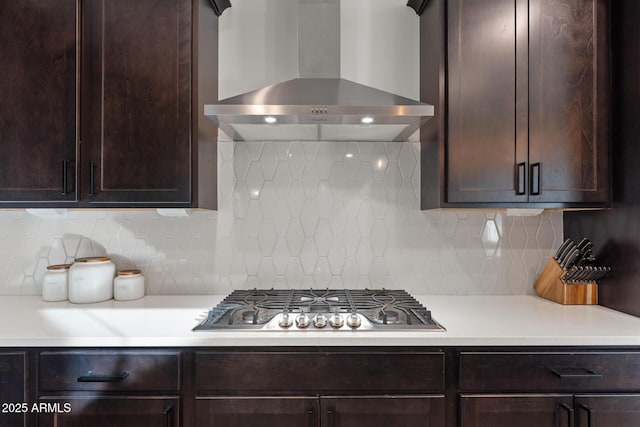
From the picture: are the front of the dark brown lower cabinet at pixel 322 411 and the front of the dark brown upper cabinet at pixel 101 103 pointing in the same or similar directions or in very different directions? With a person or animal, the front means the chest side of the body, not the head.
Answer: same or similar directions

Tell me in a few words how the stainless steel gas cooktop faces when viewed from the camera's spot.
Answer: facing the viewer

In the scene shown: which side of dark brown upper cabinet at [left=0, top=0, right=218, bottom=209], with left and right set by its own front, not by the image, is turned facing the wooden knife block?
left

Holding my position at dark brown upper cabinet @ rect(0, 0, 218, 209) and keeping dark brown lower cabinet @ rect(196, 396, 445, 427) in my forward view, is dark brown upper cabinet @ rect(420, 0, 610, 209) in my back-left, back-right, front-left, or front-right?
front-left

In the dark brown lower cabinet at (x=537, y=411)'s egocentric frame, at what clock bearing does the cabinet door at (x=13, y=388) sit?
The cabinet door is roughly at 2 o'clock from the dark brown lower cabinet.

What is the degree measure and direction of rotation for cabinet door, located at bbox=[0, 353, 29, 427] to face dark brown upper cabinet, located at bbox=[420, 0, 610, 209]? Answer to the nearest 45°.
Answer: approximately 45° to its left

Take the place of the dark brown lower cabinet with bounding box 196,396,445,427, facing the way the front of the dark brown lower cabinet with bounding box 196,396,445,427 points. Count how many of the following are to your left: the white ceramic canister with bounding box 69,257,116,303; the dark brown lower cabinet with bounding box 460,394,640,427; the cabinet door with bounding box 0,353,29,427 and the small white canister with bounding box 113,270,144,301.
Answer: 1

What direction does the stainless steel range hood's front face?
toward the camera

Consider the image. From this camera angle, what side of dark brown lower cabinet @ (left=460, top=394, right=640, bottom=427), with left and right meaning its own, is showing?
front

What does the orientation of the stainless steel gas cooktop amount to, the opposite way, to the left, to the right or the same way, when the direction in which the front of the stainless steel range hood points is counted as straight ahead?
the same way

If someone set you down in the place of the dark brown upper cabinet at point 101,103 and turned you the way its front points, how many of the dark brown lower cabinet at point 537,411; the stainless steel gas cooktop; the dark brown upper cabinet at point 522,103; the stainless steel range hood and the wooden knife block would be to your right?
0

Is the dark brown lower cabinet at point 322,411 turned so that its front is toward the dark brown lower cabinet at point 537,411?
no

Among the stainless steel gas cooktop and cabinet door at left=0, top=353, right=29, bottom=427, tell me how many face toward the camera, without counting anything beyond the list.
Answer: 2

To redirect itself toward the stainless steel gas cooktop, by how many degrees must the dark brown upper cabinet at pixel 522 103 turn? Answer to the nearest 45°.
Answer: approximately 45° to its right
